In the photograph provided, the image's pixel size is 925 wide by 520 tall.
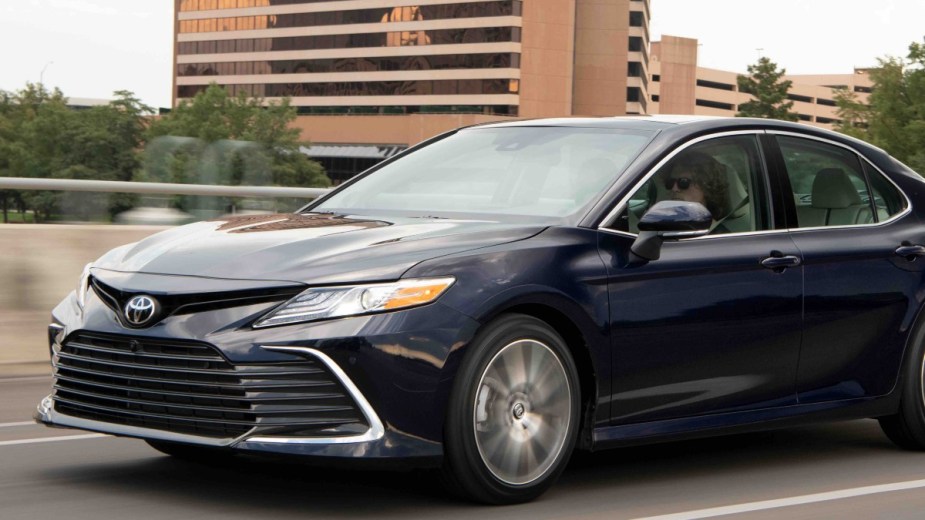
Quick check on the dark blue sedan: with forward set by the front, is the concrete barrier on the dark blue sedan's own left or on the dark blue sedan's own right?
on the dark blue sedan's own right

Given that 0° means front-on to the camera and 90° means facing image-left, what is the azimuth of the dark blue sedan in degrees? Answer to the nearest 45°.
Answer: approximately 45°

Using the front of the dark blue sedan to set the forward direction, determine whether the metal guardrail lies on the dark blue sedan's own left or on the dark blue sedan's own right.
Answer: on the dark blue sedan's own right
